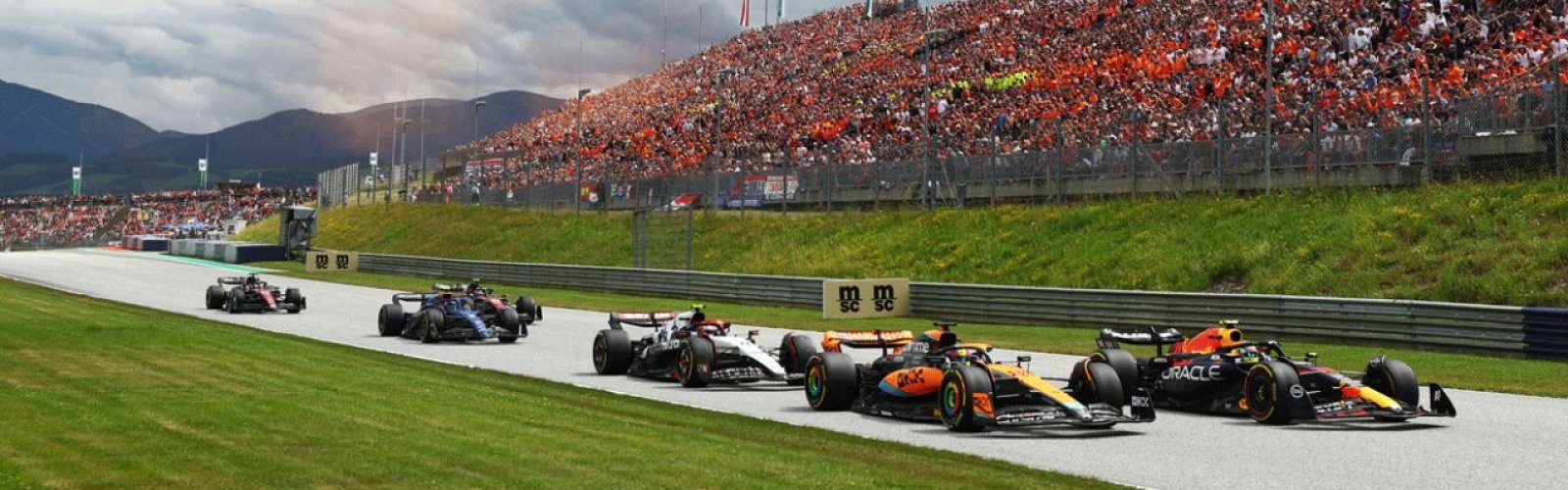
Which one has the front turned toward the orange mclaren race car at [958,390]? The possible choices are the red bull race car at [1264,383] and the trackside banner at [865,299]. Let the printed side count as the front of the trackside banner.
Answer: the trackside banner

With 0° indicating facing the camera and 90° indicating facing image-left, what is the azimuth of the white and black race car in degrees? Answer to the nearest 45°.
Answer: approximately 315°

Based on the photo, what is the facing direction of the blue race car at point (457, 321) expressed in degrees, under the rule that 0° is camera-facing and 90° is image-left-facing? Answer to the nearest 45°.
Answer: approximately 315°

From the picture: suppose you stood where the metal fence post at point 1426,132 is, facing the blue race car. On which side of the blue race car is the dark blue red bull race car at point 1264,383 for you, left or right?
left
